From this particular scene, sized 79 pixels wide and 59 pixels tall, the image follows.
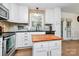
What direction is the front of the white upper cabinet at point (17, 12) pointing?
toward the camera
